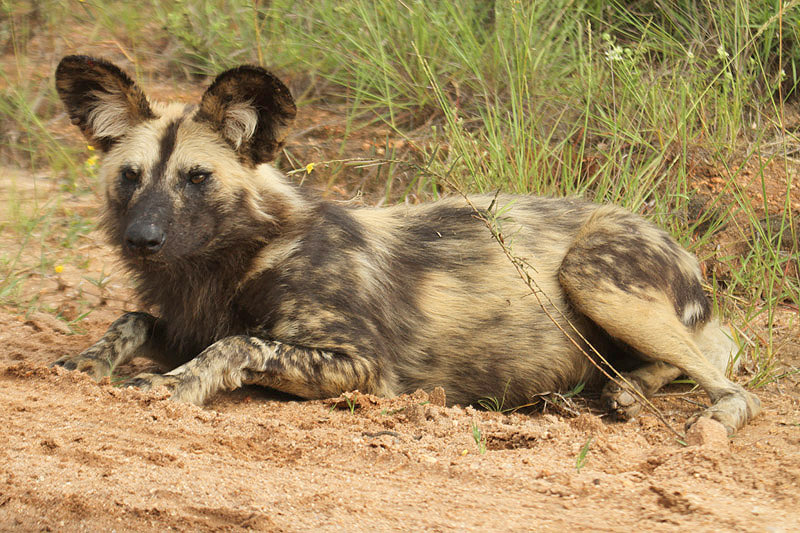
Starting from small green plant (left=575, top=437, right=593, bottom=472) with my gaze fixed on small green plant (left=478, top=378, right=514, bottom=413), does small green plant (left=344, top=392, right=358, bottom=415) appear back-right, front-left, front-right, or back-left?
front-left

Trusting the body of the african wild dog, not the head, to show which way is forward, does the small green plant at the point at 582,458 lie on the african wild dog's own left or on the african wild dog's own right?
on the african wild dog's own left

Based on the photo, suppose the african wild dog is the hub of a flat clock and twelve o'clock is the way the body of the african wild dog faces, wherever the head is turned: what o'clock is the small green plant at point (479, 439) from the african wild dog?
The small green plant is roughly at 8 o'clock from the african wild dog.

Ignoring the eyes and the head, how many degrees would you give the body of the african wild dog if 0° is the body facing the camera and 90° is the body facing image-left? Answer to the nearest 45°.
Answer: approximately 90°
